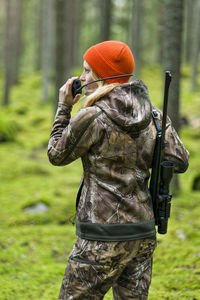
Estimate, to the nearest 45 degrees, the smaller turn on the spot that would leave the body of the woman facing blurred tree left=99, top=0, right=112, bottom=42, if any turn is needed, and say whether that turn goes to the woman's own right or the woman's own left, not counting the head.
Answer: approximately 45° to the woman's own right

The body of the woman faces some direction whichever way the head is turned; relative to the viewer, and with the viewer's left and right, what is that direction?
facing away from the viewer and to the left of the viewer

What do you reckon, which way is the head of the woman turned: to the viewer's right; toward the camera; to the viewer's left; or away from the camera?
to the viewer's left

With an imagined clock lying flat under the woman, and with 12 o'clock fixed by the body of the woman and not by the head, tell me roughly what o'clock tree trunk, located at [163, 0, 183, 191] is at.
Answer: The tree trunk is roughly at 2 o'clock from the woman.

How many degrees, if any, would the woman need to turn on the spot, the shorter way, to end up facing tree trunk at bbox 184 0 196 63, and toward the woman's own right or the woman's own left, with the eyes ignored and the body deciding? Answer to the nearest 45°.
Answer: approximately 45° to the woman's own right
